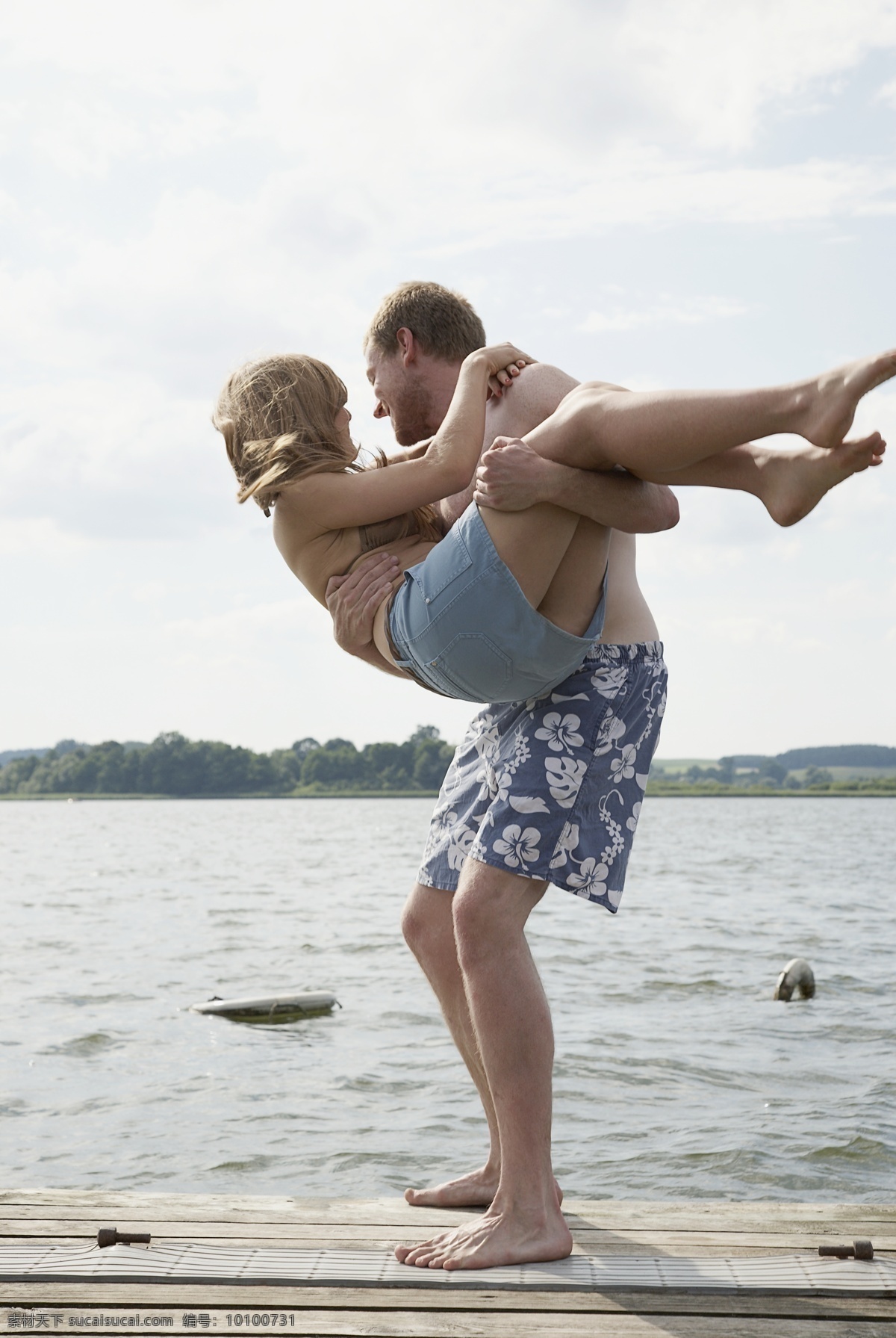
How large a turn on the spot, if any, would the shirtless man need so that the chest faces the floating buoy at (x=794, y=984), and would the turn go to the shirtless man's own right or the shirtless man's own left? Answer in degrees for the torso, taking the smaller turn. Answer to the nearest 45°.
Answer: approximately 90° to the shirtless man's own right

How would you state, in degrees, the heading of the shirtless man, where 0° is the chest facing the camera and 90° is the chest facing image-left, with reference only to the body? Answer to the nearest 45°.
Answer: approximately 90°

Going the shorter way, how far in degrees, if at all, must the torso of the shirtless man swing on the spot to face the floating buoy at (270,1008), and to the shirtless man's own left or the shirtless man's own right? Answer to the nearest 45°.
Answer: approximately 90° to the shirtless man's own right
